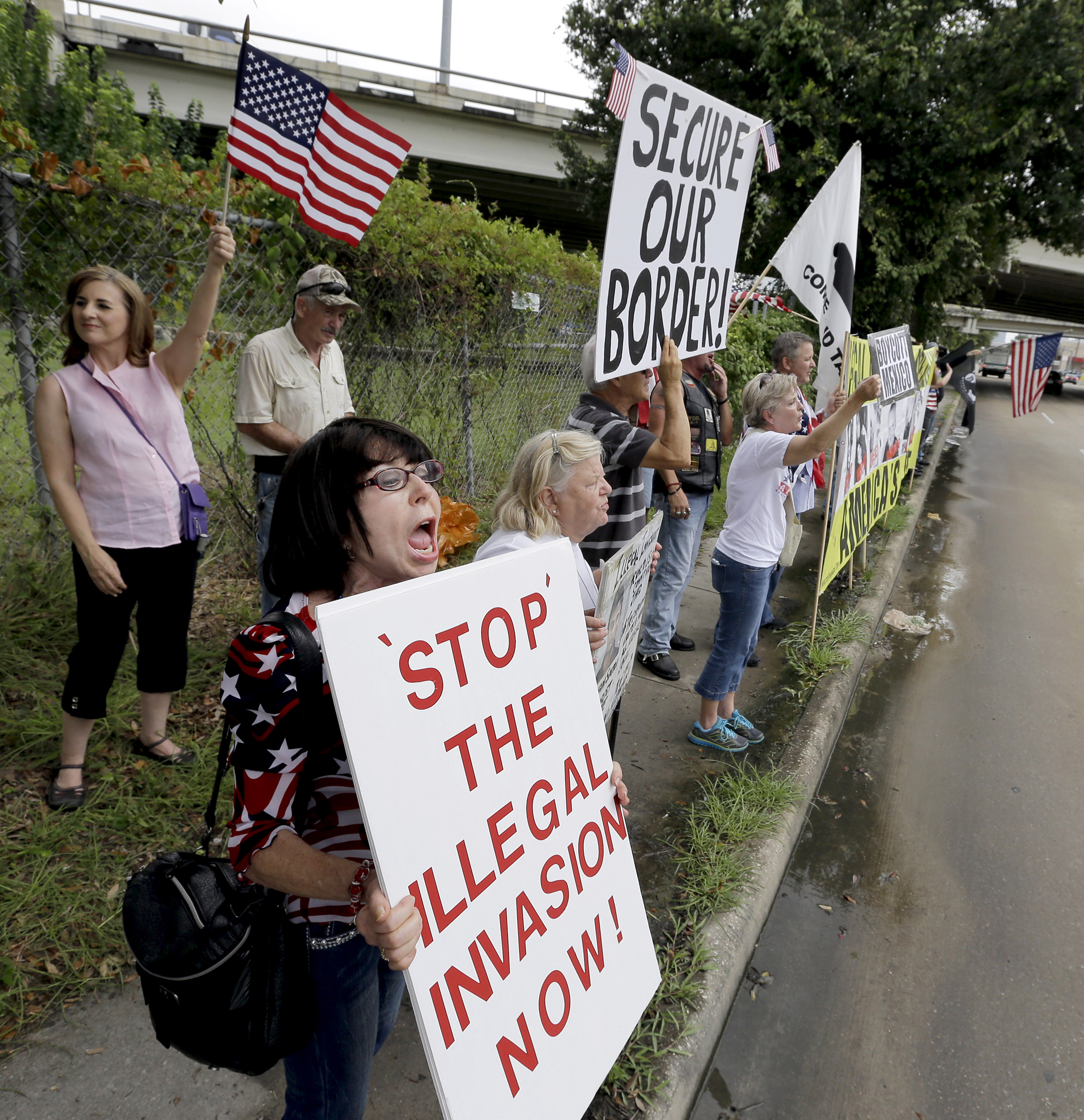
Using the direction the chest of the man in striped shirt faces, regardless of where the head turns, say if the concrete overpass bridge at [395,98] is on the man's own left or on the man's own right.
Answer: on the man's own left

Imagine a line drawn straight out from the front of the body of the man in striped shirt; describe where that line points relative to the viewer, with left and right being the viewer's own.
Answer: facing to the right of the viewer

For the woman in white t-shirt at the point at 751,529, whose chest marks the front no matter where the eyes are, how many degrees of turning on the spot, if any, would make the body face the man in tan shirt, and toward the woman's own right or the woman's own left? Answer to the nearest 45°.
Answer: approximately 180°

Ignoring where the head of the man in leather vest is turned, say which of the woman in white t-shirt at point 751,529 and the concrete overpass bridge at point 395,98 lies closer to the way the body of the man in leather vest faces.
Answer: the woman in white t-shirt

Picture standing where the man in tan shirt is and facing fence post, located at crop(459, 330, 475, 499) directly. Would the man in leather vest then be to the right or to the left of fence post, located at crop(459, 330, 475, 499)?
right

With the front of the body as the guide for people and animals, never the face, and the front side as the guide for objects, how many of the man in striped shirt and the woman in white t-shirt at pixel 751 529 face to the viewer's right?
2

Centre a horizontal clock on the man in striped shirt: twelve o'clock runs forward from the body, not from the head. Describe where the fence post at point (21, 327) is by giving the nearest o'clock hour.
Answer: The fence post is roughly at 6 o'clock from the man in striped shirt.

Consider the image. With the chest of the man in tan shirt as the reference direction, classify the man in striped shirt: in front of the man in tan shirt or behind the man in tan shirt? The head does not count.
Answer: in front

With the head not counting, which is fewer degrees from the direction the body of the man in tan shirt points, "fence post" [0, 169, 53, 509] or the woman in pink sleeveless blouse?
the woman in pink sleeveless blouse

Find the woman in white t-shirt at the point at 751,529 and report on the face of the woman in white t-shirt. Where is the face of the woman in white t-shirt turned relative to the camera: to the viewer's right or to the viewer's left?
to the viewer's right
